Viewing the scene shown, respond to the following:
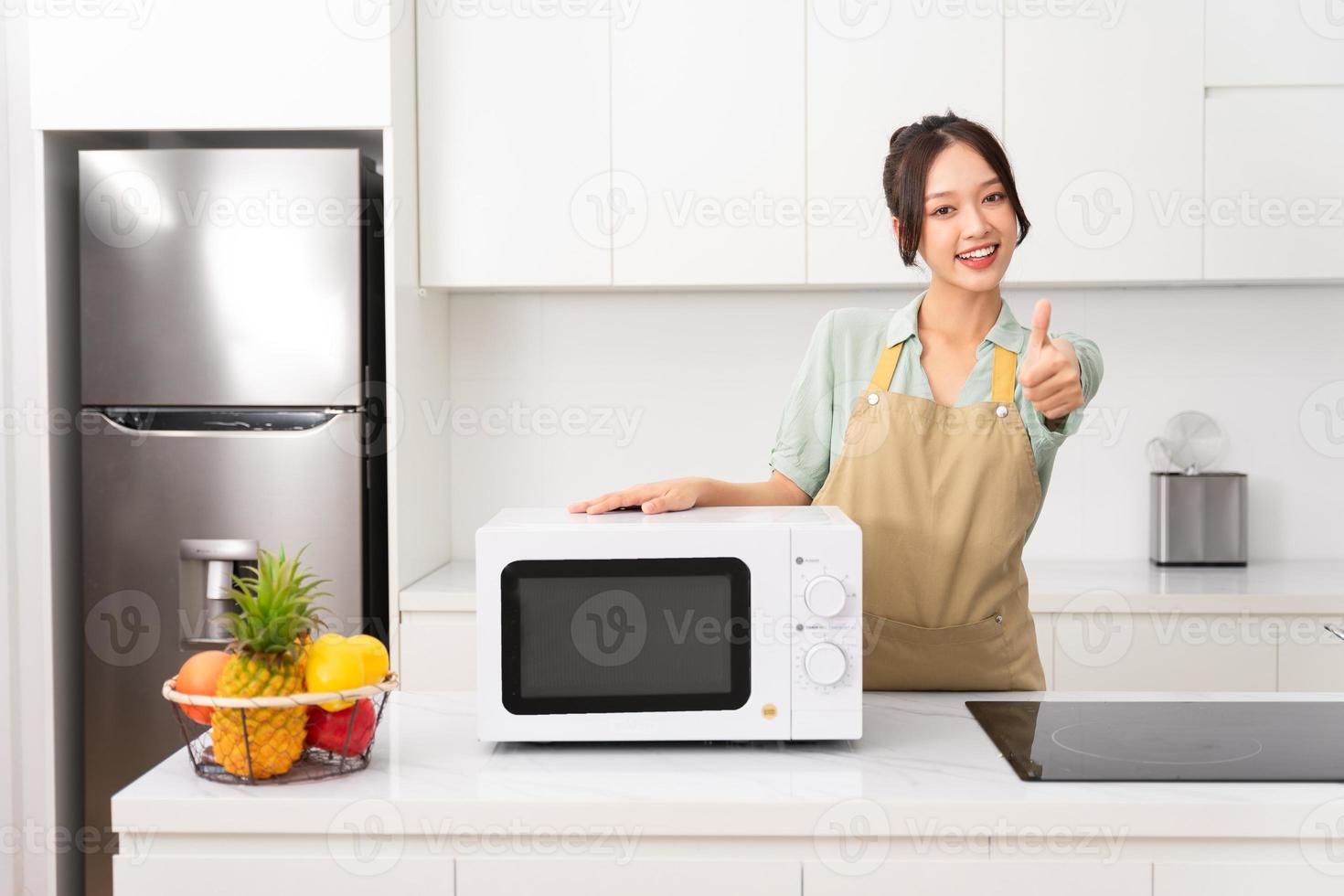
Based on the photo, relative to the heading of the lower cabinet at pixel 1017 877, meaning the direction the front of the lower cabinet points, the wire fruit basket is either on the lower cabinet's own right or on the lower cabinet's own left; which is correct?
on the lower cabinet's own right

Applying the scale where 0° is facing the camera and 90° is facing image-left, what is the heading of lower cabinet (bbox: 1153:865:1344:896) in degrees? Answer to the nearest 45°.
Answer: approximately 0°

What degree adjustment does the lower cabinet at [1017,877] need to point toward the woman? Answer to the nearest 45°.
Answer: approximately 180°

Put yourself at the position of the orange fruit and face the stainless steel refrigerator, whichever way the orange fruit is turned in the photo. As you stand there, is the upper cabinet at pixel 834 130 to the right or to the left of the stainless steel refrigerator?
right

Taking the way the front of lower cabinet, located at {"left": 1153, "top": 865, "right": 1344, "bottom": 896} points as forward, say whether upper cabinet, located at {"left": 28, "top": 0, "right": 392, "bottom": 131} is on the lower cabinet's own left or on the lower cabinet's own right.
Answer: on the lower cabinet's own right
